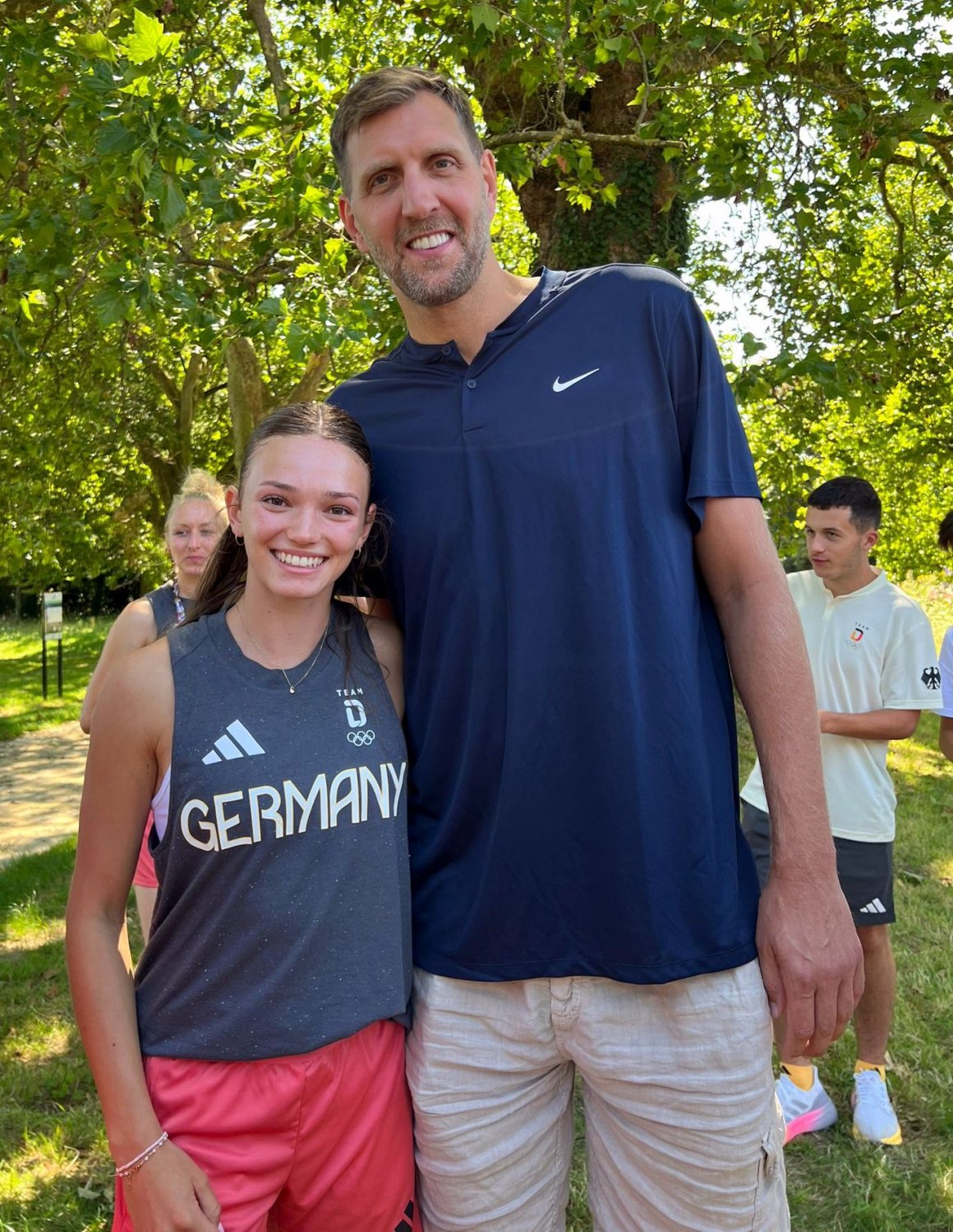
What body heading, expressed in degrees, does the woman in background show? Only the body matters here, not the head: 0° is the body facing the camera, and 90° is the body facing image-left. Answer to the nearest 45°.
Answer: approximately 0°

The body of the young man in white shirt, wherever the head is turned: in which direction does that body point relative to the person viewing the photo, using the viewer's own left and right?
facing the viewer and to the left of the viewer

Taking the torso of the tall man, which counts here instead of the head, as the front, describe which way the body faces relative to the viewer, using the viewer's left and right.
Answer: facing the viewer

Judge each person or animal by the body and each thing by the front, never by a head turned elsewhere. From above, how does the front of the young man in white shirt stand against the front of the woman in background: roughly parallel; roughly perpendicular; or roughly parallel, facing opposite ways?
roughly perpendicular

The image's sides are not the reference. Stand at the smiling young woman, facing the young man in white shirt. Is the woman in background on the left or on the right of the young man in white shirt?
left

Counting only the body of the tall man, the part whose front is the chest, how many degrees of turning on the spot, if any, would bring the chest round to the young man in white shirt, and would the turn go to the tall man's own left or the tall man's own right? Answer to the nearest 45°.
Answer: approximately 135° to the tall man's own left

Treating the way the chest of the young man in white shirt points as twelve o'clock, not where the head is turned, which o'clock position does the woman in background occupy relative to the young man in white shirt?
The woman in background is roughly at 1 o'clock from the young man in white shirt.

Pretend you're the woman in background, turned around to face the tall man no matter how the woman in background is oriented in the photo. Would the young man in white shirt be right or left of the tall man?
left

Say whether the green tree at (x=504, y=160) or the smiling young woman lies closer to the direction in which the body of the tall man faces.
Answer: the smiling young woman

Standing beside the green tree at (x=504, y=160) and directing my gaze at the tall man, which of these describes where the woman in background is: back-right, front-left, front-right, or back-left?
front-right

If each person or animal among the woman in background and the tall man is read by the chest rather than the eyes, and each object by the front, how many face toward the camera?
2

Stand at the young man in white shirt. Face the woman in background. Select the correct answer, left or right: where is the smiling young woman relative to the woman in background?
left

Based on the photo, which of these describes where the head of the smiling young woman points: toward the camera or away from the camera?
toward the camera
